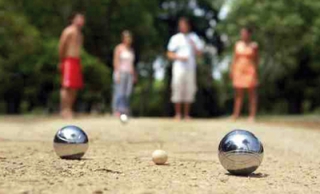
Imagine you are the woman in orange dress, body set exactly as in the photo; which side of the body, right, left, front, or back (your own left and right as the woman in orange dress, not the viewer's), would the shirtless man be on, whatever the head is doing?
right

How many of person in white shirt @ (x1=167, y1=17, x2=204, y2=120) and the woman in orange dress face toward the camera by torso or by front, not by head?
2

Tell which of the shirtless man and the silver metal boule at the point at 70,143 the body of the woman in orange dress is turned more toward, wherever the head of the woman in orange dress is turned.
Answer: the silver metal boule

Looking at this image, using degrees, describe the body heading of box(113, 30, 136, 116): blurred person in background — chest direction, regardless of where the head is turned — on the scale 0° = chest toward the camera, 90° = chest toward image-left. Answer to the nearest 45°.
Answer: approximately 315°

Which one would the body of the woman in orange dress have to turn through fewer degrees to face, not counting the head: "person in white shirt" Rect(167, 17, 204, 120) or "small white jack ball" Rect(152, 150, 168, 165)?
the small white jack ball

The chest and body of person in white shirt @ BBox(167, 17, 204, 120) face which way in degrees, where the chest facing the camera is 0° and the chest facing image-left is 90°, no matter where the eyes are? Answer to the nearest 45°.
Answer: approximately 0°

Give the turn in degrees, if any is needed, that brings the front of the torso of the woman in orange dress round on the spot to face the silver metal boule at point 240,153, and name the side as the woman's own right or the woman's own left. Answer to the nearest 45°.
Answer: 0° — they already face it
